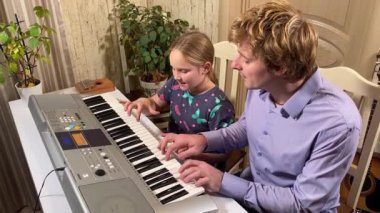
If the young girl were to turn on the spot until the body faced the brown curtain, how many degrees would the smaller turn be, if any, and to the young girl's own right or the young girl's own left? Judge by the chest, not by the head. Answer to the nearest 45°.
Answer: approximately 45° to the young girl's own right

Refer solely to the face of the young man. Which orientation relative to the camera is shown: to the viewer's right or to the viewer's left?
to the viewer's left

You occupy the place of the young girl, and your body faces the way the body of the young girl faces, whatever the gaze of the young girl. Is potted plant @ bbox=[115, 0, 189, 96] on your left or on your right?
on your right

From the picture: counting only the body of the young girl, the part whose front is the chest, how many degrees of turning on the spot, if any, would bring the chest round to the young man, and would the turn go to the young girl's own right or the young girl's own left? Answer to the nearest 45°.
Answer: approximately 90° to the young girl's own left

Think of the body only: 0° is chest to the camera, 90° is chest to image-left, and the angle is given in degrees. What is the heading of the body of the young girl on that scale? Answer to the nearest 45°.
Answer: approximately 45°

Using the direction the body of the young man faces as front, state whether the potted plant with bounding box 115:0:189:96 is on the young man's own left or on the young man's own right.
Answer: on the young man's own right

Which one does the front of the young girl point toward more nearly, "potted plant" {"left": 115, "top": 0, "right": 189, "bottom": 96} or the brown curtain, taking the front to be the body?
the brown curtain
